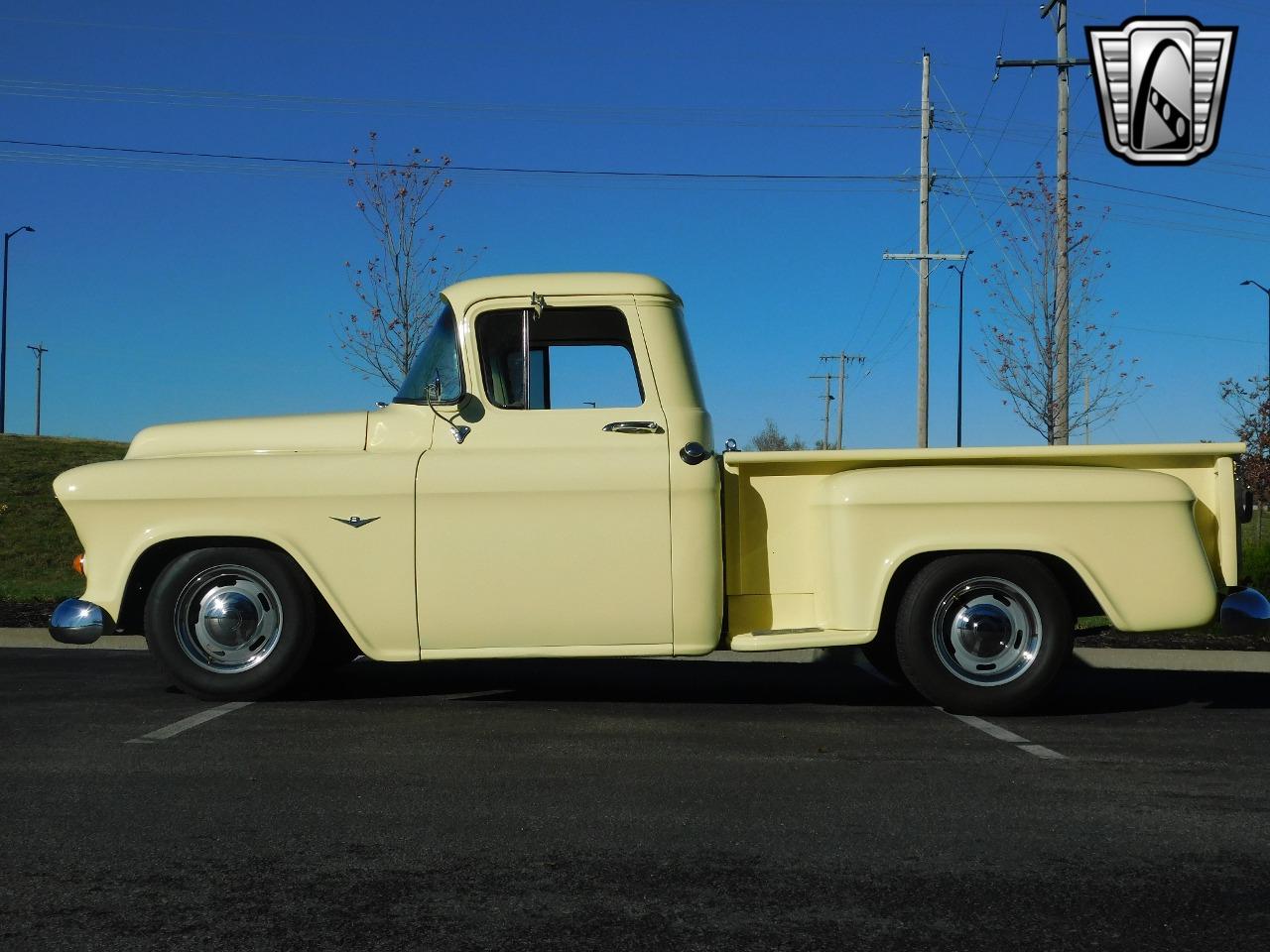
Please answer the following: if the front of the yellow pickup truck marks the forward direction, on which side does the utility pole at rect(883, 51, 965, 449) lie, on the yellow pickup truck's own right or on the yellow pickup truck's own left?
on the yellow pickup truck's own right

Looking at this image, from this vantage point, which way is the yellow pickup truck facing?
to the viewer's left

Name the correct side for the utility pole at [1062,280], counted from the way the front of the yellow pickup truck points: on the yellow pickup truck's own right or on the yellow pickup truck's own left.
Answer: on the yellow pickup truck's own right
